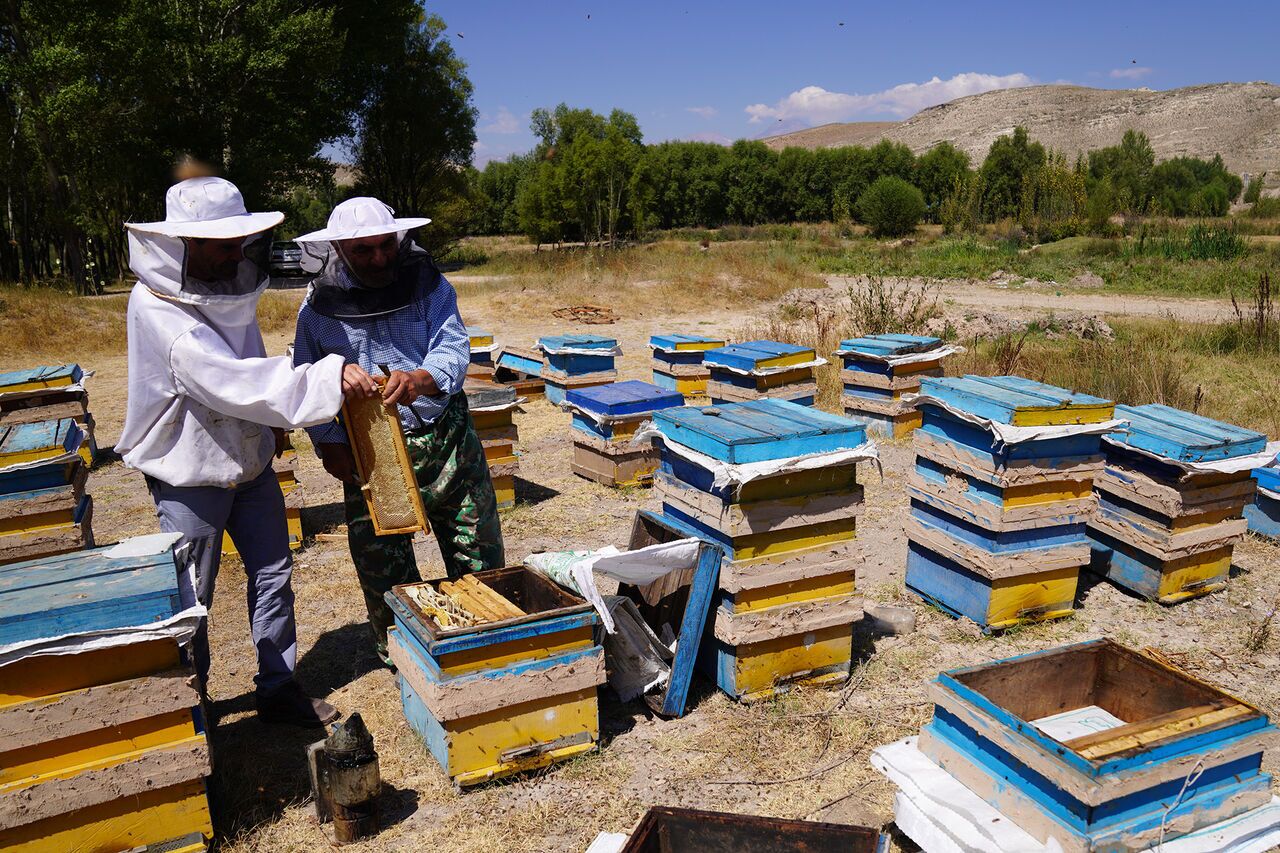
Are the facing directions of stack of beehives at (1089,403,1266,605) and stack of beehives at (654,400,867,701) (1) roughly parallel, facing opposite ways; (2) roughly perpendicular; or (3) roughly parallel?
roughly parallel

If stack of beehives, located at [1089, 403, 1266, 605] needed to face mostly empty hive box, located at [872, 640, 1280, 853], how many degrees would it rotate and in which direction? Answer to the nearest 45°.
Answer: approximately 45° to its right

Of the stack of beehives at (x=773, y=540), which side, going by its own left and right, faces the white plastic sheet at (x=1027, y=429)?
left

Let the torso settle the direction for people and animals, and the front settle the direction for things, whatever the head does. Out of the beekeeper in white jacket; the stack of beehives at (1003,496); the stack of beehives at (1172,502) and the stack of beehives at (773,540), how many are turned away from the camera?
0

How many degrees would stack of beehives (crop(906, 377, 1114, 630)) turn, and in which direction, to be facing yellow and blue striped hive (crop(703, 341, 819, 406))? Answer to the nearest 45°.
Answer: approximately 180°

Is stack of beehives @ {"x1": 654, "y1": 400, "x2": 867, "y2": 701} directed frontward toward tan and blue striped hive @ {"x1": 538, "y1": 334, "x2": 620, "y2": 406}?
no

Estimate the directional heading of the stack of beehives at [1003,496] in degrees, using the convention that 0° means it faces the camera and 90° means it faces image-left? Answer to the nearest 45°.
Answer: approximately 315°

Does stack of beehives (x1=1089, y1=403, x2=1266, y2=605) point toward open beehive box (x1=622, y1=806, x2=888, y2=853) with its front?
no

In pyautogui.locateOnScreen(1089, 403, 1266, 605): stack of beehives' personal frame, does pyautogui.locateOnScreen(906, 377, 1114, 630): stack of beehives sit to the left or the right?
on its right

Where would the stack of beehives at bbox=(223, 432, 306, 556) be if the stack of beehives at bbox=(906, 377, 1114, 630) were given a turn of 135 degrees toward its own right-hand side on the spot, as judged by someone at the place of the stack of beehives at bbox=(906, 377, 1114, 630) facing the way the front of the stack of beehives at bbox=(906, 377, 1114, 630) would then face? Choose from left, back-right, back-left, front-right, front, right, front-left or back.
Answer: front

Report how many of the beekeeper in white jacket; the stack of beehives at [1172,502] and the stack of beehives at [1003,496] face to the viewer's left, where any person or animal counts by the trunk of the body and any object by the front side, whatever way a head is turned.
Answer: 0

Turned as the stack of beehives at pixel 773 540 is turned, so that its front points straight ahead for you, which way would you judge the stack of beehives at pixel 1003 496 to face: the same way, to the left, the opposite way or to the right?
the same way

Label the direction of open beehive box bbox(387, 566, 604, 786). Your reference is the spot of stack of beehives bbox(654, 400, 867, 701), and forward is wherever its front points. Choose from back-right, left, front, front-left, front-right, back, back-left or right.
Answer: right

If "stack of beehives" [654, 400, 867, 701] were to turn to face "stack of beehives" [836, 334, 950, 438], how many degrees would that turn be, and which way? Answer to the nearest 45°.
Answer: approximately 135° to its left
